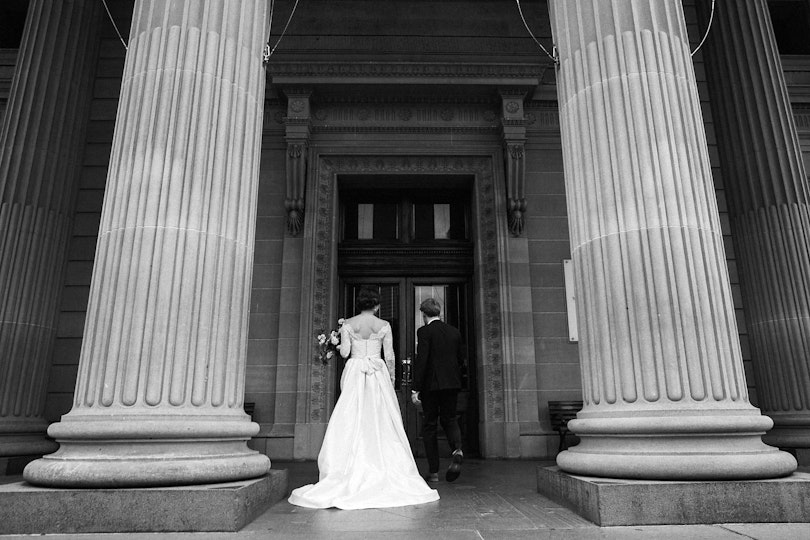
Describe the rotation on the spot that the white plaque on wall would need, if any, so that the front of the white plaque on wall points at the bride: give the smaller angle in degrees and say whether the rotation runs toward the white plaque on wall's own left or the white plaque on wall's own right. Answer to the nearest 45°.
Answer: approximately 45° to the white plaque on wall's own right

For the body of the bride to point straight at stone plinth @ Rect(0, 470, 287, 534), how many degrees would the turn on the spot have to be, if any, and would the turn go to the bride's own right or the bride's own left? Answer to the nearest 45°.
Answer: approximately 135° to the bride's own left

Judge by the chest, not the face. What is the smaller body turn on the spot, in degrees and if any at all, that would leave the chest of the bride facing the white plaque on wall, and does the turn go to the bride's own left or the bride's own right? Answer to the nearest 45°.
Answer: approximately 45° to the bride's own right

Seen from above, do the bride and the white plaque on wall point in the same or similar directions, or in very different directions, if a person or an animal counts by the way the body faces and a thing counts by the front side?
very different directions

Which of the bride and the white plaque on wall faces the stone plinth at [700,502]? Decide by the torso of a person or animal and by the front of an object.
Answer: the white plaque on wall

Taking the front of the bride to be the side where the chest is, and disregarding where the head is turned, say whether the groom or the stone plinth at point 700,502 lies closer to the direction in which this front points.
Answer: the groom

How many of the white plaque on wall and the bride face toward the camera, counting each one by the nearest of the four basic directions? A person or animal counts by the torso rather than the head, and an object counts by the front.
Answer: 1

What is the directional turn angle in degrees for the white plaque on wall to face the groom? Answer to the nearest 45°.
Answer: approximately 45° to its right

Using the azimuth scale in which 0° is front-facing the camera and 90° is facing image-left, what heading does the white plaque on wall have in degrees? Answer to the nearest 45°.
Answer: approximately 0°

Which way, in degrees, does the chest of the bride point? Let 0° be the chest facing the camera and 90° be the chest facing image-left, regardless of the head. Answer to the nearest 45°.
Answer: approximately 180°

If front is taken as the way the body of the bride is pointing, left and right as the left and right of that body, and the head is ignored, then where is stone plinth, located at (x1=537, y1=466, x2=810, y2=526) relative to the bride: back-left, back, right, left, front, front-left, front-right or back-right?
back-right
